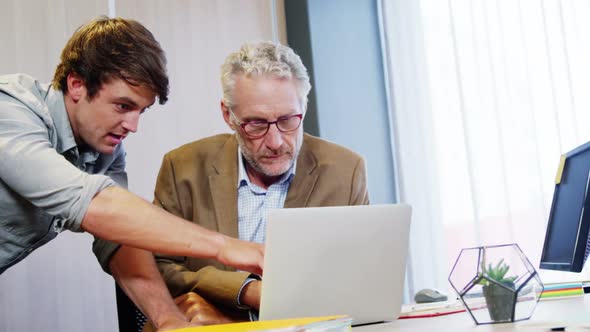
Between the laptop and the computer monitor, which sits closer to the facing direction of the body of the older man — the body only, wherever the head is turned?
the laptop

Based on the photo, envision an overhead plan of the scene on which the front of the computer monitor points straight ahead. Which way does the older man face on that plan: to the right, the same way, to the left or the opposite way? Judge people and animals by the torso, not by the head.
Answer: to the left

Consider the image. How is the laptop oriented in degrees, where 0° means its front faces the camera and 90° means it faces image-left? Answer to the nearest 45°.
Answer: approximately 180°

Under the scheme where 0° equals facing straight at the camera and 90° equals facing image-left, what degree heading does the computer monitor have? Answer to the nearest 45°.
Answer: approximately 45°

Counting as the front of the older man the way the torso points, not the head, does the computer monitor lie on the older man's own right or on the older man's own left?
on the older man's own left

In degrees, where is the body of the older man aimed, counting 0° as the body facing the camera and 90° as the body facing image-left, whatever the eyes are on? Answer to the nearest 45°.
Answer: approximately 0°

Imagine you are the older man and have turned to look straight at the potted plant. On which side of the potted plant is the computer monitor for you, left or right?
left

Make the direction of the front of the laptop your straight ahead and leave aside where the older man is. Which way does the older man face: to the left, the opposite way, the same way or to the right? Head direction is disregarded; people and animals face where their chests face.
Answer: the opposite way
